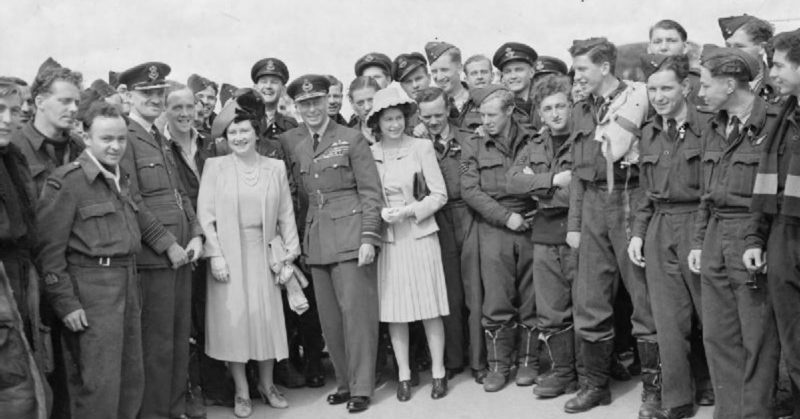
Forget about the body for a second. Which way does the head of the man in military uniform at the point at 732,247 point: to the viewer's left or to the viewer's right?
to the viewer's left

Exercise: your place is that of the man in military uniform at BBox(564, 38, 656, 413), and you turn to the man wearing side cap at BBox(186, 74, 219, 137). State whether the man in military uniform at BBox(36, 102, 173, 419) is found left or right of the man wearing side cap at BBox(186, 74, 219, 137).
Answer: left

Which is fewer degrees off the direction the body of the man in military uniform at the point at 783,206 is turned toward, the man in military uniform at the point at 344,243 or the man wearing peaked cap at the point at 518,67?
the man in military uniform

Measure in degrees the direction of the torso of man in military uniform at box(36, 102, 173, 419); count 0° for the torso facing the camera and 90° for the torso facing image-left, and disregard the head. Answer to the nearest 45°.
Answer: approximately 315°

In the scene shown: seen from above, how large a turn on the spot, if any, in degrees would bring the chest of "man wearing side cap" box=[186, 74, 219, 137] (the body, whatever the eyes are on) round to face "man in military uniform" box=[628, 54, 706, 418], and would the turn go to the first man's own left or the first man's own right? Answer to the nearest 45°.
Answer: approximately 45° to the first man's own left

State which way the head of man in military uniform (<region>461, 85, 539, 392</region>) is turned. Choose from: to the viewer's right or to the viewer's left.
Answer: to the viewer's left

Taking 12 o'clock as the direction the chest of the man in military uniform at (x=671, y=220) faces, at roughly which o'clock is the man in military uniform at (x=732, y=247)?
the man in military uniform at (x=732, y=247) is roughly at 9 o'clock from the man in military uniform at (x=671, y=220).
